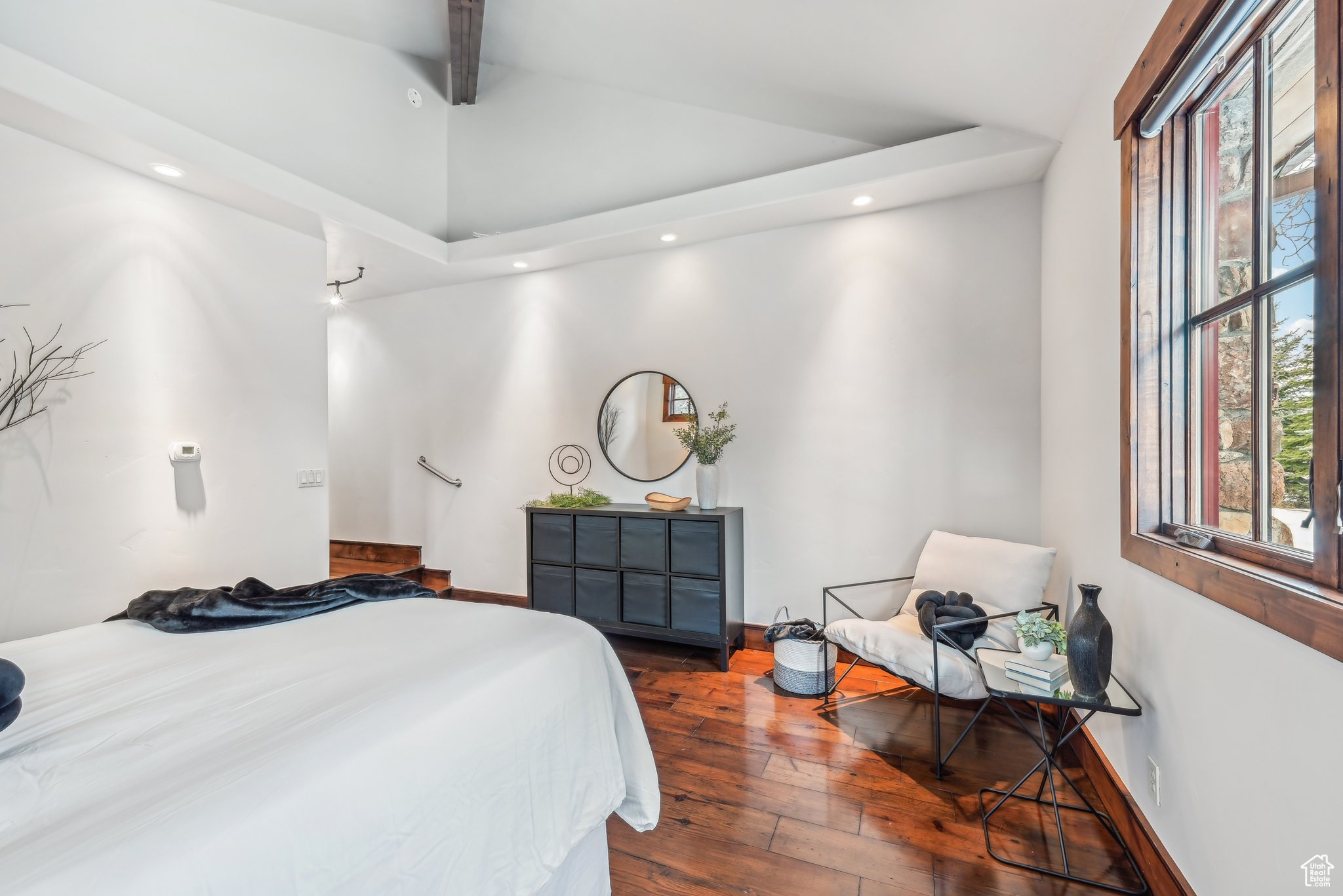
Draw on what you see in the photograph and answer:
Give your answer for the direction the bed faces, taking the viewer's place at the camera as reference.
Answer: facing away from the viewer and to the right of the viewer

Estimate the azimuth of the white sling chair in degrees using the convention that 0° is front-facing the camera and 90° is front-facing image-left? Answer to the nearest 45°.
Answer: approximately 45°

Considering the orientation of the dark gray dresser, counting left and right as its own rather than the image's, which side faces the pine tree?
left

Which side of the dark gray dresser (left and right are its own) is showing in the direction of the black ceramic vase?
left
